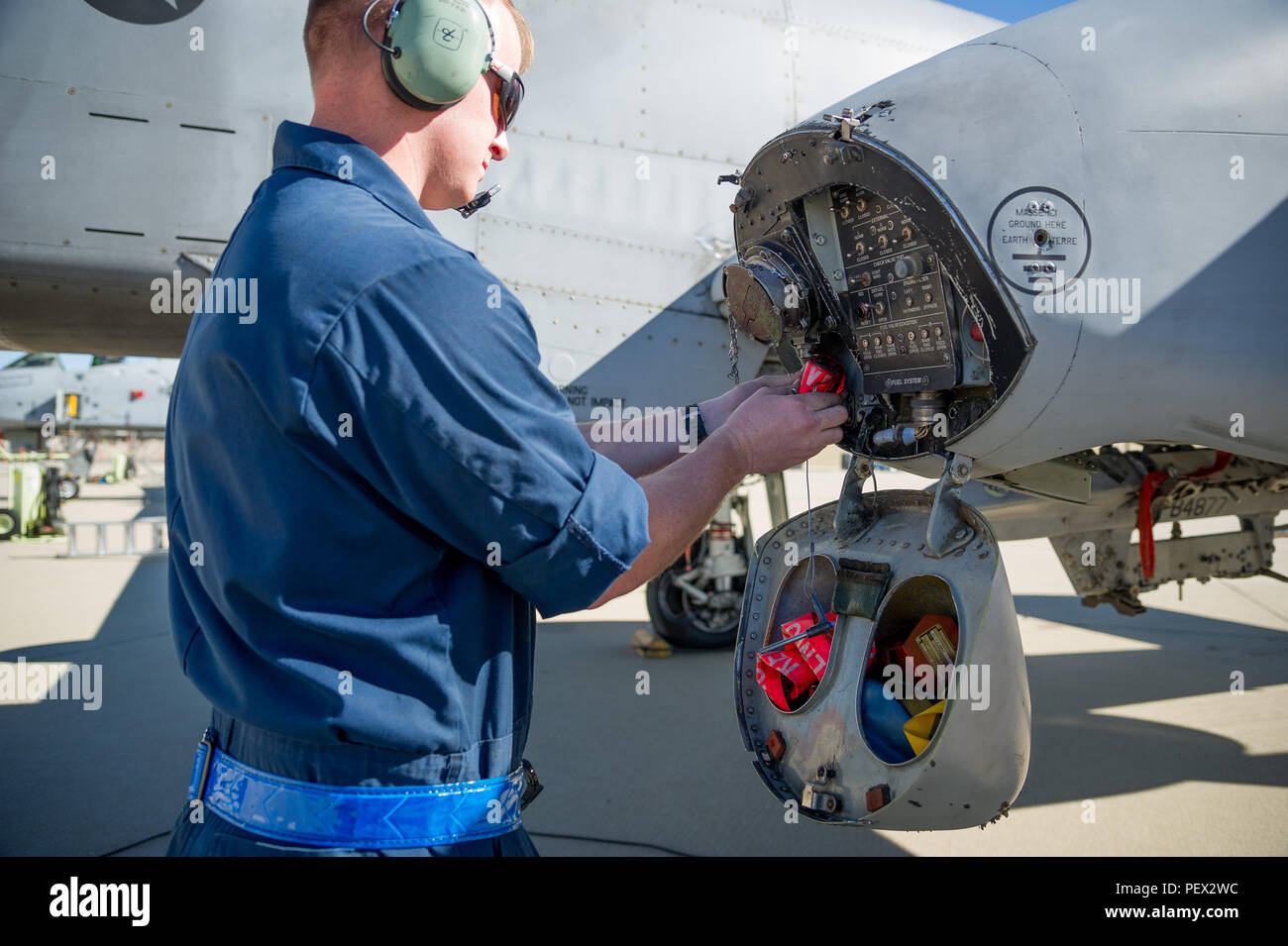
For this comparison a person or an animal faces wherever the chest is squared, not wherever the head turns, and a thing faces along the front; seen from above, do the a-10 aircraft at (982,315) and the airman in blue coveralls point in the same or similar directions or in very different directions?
very different directions

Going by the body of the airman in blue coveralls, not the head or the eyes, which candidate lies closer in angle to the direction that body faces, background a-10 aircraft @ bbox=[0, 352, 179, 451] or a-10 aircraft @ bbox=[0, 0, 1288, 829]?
the a-10 aircraft

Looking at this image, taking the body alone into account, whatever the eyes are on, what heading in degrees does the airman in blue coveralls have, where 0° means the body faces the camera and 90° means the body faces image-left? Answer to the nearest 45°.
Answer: approximately 225°

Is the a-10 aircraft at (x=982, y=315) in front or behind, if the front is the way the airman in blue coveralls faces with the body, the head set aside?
in front

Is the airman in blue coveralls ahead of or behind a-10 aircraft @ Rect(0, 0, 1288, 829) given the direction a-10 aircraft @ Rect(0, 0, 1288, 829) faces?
ahead

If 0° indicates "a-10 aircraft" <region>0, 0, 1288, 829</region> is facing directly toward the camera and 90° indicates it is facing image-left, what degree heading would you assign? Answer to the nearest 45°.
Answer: approximately 45°

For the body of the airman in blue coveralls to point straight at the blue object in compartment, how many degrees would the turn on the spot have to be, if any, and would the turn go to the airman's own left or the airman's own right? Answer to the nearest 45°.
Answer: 0° — they already face it

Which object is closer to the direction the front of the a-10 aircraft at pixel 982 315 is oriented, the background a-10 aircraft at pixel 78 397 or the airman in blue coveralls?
the airman in blue coveralls
